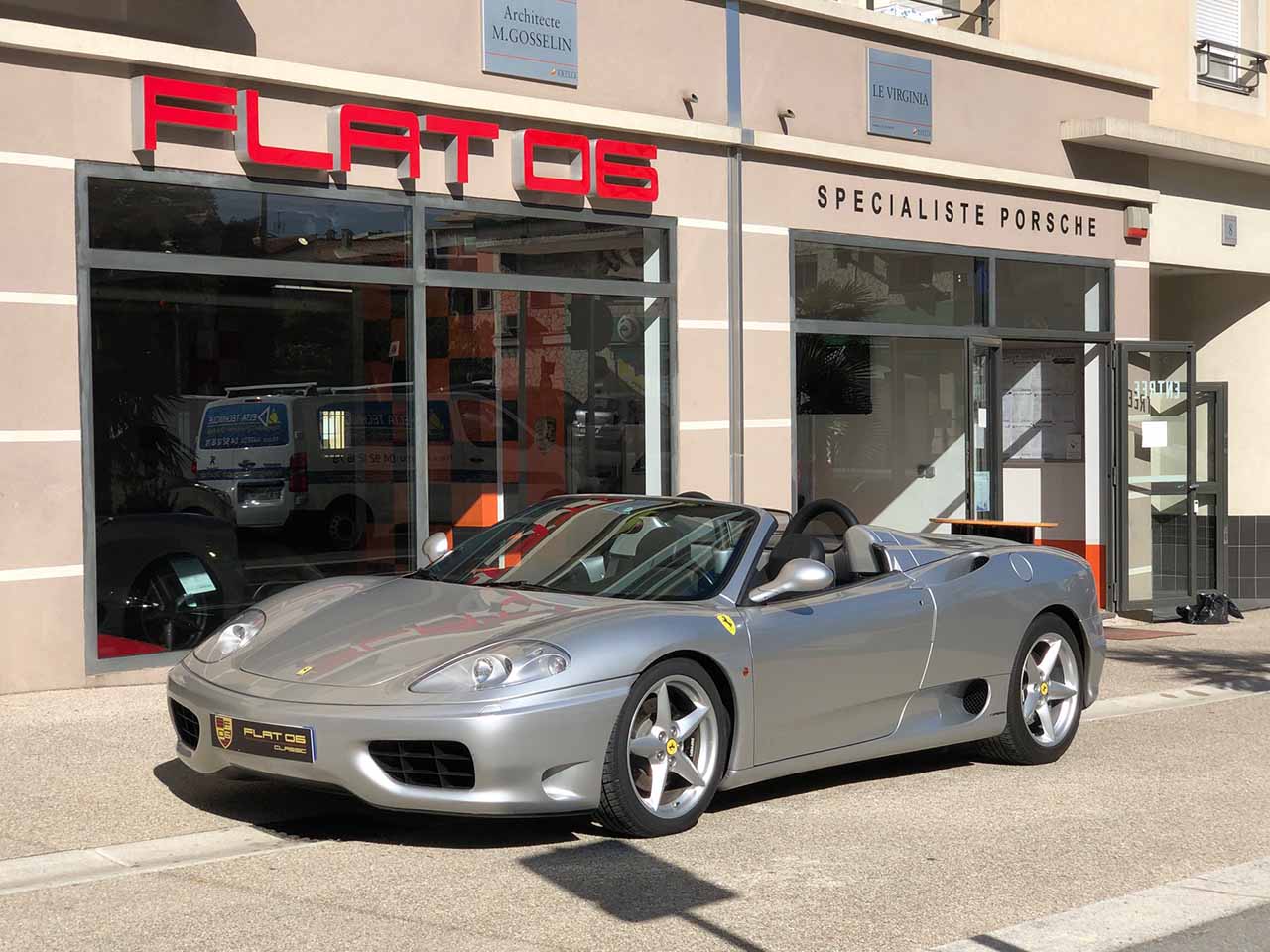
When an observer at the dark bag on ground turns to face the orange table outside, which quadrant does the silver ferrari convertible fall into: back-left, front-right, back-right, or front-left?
front-left

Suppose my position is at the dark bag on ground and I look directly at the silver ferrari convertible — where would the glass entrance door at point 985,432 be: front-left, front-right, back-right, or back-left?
front-right

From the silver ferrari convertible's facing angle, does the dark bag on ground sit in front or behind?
behind

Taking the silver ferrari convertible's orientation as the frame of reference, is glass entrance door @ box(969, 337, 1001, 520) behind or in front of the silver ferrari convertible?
behind

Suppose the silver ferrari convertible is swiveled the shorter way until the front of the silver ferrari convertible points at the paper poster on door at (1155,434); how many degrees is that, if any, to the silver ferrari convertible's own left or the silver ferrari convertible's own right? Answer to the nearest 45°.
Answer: approximately 180°

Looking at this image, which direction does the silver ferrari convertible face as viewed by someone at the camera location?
facing the viewer and to the left of the viewer

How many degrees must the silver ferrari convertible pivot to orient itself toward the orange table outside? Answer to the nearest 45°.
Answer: approximately 180°
